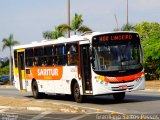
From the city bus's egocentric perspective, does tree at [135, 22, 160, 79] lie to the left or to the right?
on its left

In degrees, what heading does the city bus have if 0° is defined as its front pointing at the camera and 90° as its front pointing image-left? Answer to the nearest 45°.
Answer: approximately 315°

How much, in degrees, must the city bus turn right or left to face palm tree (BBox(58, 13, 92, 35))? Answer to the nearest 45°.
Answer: approximately 135° to its left
